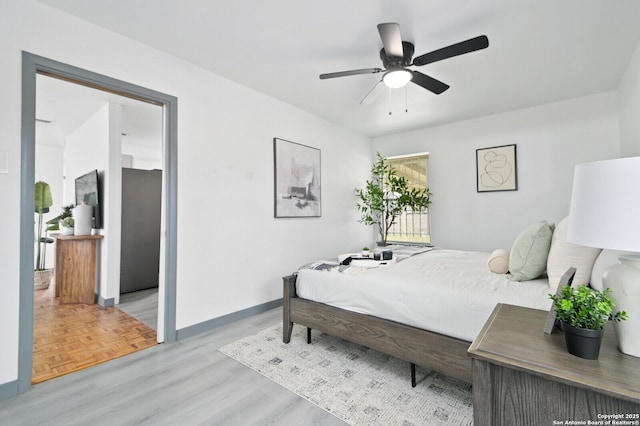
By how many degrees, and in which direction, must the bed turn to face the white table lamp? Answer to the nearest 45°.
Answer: approximately 180°

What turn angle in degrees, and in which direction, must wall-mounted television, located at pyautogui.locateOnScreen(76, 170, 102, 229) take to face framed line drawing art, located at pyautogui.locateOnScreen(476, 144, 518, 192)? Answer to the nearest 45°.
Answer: approximately 90° to its left

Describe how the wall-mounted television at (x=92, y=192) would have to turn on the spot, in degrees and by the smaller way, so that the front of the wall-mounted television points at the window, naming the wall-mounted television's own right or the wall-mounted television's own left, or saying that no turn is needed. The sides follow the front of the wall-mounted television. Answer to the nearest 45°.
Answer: approximately 90° to the wall-mounted television's own left

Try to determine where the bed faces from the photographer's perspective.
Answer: facing away from the viewer and to the left of the viewer

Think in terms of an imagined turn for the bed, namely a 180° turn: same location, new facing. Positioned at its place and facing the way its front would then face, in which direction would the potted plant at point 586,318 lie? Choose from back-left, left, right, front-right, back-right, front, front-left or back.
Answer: front

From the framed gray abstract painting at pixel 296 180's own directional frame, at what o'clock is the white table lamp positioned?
The white table lamp is roughly at 1 o'clock from the framed gray abstract painting.
